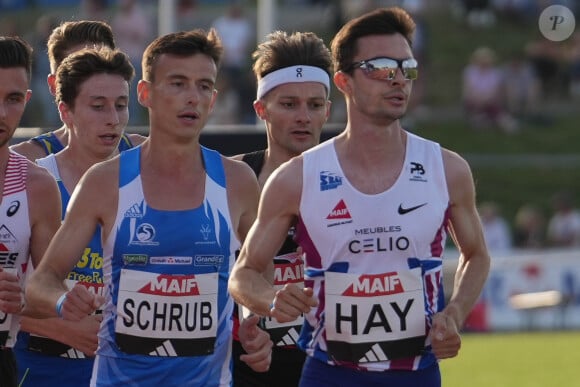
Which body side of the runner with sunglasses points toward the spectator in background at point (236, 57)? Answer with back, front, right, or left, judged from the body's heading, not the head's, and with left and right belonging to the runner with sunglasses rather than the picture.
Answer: back

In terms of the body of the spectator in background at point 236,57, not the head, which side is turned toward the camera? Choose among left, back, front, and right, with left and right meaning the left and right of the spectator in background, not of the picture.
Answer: front

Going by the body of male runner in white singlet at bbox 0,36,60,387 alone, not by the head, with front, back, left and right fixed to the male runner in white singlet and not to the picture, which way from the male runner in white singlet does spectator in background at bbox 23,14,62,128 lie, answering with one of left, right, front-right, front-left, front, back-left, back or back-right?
back

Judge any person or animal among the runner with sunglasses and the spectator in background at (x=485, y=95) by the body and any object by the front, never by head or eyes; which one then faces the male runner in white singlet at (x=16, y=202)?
the spectator in background

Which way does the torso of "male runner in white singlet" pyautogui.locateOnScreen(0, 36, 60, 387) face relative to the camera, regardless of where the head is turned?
toward the camera

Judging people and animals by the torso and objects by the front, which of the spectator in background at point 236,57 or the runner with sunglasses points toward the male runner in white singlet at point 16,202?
the spectator in background

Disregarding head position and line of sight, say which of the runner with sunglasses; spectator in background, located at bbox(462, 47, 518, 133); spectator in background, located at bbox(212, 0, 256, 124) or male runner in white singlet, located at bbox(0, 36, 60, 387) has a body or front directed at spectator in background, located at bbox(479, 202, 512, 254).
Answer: spectator in background, located at bbox(462, 47, 518, 133)

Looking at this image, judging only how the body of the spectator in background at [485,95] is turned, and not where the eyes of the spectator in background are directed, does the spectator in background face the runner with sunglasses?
yes

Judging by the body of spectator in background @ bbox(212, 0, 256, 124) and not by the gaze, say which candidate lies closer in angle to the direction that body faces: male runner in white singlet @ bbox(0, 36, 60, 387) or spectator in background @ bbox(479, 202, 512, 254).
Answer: the male runner in white singlet

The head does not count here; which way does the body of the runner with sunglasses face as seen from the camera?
toward the camera

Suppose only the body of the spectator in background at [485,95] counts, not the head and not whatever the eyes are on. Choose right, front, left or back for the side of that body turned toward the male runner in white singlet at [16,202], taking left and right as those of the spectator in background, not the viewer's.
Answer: front

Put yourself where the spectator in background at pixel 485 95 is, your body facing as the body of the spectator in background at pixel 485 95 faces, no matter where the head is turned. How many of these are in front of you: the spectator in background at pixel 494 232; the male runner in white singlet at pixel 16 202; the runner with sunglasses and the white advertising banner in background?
4

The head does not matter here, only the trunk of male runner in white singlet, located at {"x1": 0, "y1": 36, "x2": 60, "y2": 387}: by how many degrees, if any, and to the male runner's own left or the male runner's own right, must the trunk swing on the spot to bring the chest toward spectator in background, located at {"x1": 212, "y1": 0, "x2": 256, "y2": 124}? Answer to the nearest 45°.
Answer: approximately 180°
